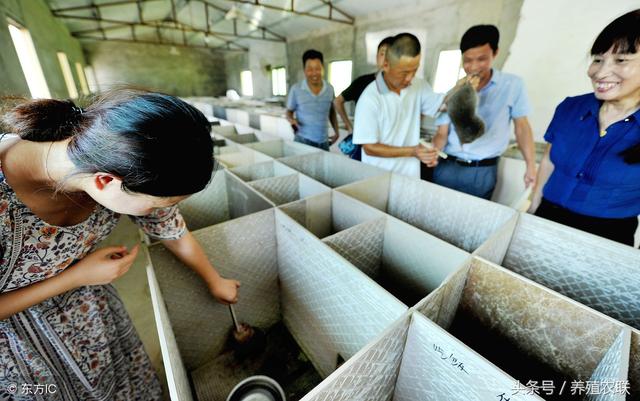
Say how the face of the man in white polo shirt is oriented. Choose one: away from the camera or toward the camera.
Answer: toward the camera

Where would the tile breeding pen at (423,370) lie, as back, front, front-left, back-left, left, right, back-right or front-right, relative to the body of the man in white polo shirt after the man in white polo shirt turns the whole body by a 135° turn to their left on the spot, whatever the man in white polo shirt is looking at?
back

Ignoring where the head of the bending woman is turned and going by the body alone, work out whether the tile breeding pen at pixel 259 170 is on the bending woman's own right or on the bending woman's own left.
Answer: on the bending woman's own left

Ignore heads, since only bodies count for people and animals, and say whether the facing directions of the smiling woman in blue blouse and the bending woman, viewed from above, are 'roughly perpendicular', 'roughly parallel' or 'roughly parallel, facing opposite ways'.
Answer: roughly perpendicular

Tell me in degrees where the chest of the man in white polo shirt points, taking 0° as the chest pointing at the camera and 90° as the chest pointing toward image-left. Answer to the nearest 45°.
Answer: approximately 315°

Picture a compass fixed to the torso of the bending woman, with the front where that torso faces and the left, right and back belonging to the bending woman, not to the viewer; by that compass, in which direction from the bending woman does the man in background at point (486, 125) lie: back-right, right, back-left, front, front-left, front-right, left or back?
front-left

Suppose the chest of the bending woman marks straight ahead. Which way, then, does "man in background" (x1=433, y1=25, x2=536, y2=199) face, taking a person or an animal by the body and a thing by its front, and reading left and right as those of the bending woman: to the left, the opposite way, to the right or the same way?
to the right

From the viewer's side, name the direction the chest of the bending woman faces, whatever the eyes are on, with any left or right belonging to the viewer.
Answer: facing the viewer and to the right of the viewer

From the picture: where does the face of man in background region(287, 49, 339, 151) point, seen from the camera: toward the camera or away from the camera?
toward the camera

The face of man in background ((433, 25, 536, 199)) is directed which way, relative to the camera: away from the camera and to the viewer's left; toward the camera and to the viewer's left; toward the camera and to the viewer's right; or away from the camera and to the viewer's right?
toward the camera and to the viewer's left

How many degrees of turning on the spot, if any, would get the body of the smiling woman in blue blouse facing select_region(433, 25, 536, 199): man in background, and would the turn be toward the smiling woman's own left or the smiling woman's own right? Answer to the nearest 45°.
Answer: approximately 90° to the smiling woman's own right

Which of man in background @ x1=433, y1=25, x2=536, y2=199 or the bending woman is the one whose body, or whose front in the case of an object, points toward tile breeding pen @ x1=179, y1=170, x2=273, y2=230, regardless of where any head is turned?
the man in background

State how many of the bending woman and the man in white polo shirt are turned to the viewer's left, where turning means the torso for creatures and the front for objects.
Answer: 0

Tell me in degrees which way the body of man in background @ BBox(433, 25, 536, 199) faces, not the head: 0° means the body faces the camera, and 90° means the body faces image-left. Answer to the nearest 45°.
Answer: approximately 45°

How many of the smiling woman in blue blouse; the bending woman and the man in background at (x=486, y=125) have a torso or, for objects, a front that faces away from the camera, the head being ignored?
0

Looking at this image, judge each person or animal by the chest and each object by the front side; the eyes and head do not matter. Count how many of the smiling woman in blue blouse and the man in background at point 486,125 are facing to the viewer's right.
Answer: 0

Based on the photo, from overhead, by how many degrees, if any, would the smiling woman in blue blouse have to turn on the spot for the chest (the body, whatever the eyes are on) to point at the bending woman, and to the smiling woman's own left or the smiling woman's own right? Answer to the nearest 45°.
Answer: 0° — they already face them
